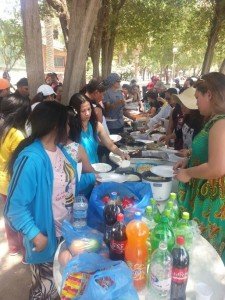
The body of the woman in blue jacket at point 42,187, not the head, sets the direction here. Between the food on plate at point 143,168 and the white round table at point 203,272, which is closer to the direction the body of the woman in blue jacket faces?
the white round table

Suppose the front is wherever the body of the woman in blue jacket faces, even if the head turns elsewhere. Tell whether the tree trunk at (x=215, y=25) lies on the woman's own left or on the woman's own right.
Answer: on the woman's own left

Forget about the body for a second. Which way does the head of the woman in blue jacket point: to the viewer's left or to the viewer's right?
to the viewer's right

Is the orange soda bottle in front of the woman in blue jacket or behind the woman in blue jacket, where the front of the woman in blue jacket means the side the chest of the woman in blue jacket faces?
in front

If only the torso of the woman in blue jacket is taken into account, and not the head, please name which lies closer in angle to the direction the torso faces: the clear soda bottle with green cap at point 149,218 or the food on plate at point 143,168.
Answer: the clear soda bottle with green cap

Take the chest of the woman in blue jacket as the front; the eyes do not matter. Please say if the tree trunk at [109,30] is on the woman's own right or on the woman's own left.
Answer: on the woman's own left

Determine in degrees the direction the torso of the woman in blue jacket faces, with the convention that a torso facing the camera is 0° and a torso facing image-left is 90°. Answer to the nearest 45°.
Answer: approximately 315°

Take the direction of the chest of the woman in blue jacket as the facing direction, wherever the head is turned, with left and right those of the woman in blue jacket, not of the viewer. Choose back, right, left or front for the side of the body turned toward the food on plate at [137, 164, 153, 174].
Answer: left

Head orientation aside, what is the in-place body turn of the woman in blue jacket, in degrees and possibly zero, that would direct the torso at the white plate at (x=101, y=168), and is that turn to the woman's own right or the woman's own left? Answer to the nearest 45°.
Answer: approximately 90° to the woman's own left

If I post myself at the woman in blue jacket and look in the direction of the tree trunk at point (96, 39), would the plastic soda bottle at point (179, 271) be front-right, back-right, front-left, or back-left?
back-right

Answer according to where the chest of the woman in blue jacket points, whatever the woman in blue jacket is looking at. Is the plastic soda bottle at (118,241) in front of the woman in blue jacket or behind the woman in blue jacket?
in front

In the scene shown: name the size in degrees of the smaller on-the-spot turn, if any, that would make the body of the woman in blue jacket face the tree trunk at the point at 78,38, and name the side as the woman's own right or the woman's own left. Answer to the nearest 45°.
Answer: approximately 135° to the woman's own left
